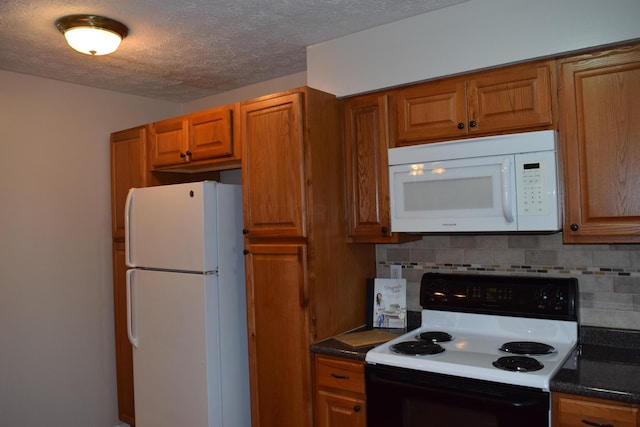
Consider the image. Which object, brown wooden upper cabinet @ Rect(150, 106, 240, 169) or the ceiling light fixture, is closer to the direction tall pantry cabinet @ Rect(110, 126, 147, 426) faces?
the ceiling light fixture

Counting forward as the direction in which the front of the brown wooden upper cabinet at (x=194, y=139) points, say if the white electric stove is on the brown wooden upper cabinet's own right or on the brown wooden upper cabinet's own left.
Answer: on the brown wooden upper cabinet's own left

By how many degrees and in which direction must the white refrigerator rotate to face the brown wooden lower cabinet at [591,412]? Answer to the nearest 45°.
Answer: approximately 90° to its left

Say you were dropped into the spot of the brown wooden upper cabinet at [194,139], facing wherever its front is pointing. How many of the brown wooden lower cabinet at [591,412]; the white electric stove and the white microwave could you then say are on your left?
3

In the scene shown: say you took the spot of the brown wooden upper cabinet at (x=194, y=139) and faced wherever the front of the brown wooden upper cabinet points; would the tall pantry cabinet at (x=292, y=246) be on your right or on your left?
on your left

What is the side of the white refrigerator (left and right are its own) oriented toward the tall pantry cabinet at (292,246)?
left

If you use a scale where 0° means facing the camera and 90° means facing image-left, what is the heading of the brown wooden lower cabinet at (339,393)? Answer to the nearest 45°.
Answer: approximately 45°

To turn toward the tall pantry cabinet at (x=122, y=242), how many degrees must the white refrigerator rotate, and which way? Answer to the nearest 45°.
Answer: approximately 90° to its right
